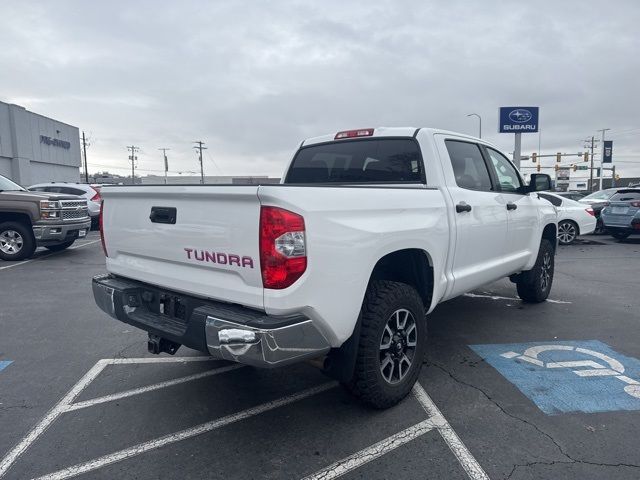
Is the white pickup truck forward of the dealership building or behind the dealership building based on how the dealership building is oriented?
forward

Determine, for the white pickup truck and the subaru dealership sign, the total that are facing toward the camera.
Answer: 1

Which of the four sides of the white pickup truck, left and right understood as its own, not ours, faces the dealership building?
left

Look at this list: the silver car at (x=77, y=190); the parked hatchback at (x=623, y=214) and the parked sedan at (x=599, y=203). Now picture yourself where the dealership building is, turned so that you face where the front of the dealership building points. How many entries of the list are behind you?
0

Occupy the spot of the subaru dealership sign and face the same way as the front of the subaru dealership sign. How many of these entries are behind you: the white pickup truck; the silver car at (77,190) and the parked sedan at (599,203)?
0

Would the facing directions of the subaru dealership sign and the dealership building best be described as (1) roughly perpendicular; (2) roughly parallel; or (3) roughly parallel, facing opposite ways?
roughly perpendicular

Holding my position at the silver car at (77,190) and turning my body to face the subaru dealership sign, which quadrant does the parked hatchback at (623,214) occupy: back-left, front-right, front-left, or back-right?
front-right

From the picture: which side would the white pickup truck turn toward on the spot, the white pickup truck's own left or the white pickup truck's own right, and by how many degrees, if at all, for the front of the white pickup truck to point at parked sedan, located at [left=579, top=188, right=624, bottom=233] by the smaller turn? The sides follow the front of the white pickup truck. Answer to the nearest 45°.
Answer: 0° — it already faces it

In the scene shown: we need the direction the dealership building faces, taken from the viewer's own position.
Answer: facing the viewer and to the right of the viewer

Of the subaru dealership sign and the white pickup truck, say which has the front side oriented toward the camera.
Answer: the subaru dealership sign

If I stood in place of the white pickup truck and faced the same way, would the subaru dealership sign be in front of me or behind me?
in front

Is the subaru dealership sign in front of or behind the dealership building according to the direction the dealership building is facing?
in front

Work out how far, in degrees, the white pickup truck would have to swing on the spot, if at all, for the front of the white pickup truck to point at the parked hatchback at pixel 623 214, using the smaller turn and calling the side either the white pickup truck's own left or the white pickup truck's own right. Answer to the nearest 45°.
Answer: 0° — it already faces it

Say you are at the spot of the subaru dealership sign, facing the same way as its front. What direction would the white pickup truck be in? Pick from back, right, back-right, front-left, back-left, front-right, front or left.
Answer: front

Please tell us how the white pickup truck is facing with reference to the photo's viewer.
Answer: facing away from the viewer and to the right of the viewer

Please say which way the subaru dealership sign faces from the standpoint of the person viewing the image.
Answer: facing the viewer
